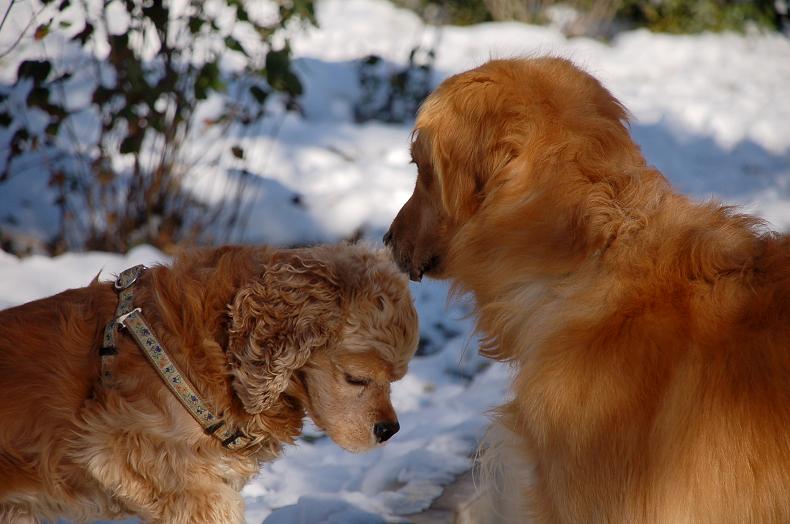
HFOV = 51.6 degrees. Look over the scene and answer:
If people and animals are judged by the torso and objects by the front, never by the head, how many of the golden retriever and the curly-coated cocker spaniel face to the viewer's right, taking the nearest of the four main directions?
1

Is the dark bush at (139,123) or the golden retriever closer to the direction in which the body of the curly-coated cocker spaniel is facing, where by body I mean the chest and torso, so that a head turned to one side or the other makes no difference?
the golden retriever

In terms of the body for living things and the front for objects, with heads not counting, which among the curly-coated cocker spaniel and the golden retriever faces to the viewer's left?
the golden retriever

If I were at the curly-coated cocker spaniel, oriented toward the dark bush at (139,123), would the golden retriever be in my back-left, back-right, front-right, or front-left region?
back-right

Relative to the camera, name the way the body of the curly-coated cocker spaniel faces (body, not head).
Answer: to the viewer's right

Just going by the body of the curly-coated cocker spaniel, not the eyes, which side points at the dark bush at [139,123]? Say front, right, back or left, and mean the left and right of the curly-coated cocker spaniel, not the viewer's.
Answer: left

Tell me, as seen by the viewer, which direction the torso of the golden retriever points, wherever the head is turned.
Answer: to the viewer's left
